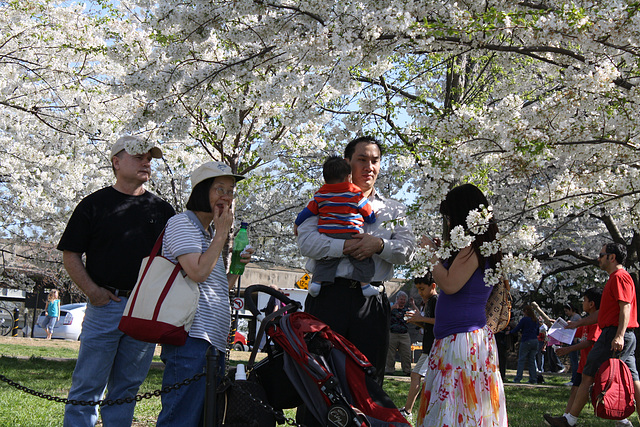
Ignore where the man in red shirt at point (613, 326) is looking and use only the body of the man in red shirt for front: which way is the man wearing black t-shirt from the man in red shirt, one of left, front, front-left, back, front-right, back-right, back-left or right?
front-left

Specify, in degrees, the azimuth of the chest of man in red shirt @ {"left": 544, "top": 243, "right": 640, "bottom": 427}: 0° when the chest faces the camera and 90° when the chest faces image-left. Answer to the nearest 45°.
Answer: approximately 90°

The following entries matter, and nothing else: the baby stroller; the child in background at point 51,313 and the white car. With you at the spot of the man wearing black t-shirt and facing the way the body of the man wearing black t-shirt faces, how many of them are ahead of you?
1

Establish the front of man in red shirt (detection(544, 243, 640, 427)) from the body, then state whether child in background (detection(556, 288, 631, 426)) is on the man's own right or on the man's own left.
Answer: on the man's own right

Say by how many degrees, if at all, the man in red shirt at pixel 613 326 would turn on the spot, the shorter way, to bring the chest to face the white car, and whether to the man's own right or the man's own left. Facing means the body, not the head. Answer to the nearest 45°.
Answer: approximately 45° to the man's own right

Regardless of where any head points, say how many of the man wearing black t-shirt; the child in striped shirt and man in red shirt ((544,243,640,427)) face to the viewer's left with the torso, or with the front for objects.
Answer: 1

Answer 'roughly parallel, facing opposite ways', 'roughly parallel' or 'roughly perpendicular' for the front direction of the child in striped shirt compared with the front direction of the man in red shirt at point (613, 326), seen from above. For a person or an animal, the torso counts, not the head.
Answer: roughly perpendicular

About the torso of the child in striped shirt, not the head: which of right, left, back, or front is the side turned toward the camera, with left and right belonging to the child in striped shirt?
back

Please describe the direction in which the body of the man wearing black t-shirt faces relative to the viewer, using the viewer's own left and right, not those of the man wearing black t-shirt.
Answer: facing the viewer and to the right of the viewer

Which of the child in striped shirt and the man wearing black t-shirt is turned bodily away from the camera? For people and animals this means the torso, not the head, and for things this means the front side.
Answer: the child in striped shirt
